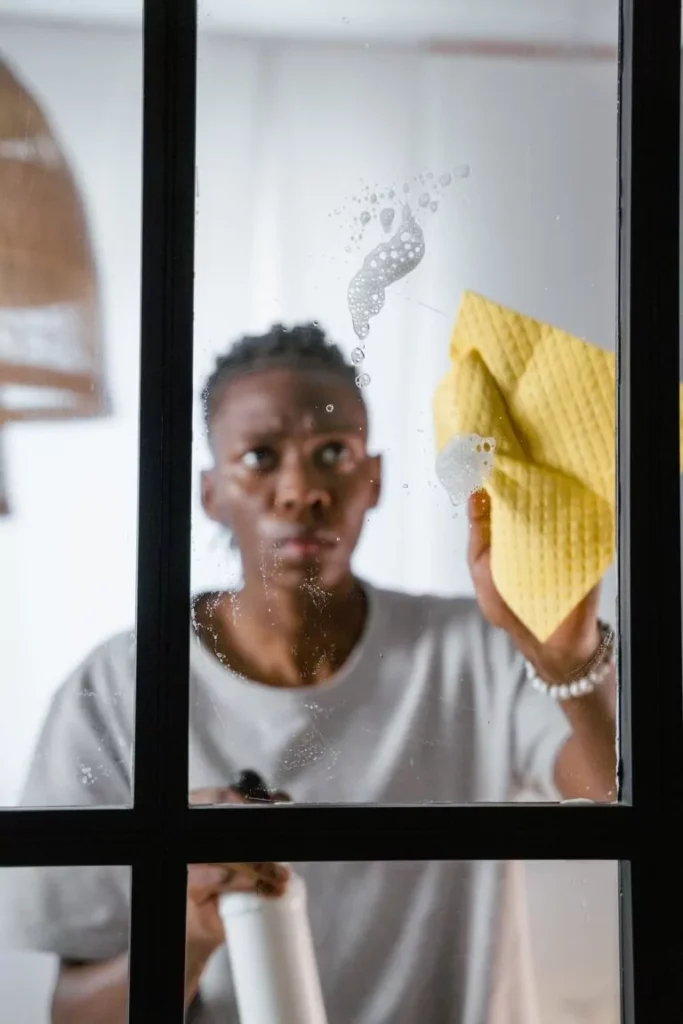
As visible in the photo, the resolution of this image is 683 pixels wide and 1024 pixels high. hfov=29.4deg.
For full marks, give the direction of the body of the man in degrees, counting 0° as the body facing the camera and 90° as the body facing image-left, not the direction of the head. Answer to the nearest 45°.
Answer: approximately 0°
